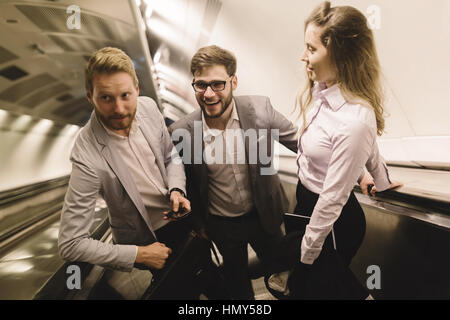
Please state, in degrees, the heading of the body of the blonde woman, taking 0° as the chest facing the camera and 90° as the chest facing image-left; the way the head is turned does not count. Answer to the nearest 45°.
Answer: approximately 90°

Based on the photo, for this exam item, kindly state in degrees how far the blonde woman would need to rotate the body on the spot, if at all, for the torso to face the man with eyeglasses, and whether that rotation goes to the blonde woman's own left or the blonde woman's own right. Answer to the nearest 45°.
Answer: approximately 45° to the blonde woman's own right

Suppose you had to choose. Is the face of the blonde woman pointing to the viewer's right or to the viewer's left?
to the viewer's left
